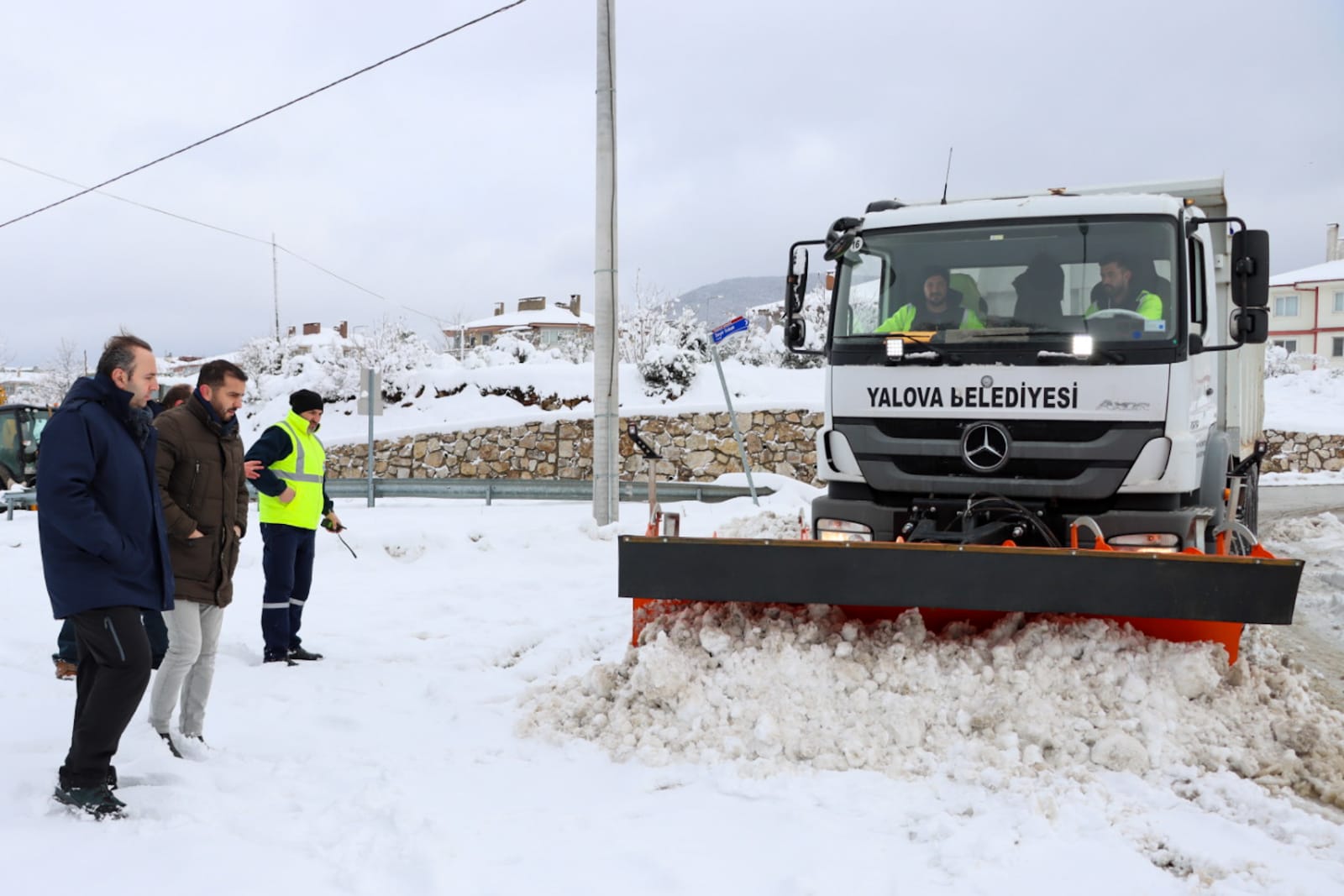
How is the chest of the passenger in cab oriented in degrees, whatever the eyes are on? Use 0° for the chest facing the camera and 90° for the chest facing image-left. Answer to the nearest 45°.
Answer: approximately 0°

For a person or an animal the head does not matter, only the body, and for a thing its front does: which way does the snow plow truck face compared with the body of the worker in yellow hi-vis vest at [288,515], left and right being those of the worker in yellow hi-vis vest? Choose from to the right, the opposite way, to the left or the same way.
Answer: to the right

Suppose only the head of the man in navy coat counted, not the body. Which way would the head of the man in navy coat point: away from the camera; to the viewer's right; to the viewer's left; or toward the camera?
to the viewer's right

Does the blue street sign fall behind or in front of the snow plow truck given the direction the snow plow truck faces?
behind

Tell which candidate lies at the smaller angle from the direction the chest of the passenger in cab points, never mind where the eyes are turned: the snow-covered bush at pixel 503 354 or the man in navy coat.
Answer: the man in navy coat

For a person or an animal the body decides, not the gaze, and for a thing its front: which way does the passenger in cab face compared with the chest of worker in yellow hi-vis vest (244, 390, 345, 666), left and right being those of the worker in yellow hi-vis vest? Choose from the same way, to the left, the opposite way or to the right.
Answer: to the right

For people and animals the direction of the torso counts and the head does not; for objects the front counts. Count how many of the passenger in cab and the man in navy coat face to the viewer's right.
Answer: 1

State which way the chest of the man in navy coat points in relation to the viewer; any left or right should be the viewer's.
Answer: facing to the right of the viewer

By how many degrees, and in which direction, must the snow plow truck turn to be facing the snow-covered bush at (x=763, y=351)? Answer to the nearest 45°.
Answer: approximately 180°

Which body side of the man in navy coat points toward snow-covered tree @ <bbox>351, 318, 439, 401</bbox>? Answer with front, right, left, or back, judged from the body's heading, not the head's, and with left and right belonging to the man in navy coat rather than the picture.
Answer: left

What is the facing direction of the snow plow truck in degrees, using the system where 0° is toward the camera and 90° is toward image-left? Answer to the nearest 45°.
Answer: approximately 0°
